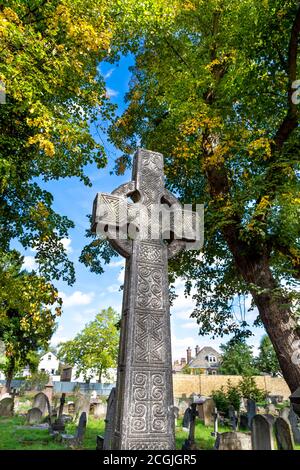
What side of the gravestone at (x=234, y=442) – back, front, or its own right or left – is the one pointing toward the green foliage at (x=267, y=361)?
back

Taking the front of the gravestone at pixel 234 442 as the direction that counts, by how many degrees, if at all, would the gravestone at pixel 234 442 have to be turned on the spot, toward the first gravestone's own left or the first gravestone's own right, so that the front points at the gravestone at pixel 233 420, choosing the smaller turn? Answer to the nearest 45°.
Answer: approximately 180°

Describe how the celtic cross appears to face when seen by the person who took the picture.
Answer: facing the viewer and to the right of the viewer

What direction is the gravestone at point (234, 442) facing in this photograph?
toward the camera

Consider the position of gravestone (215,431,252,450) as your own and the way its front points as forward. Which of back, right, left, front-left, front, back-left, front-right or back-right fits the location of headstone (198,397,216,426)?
back

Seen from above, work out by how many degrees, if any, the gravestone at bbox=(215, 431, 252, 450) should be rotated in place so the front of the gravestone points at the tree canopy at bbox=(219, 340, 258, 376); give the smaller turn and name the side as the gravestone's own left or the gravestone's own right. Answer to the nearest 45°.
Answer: approximately 180°

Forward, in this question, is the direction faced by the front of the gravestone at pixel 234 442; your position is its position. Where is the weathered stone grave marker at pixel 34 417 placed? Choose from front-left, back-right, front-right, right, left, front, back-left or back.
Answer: back-right

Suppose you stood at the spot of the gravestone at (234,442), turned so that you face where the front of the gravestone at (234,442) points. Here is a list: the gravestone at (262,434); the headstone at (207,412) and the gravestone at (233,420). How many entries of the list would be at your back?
2

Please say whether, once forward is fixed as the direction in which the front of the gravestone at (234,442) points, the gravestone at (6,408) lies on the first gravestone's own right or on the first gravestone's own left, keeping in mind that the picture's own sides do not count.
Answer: on the first gravestone's own right

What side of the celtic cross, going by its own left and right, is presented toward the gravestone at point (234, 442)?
back

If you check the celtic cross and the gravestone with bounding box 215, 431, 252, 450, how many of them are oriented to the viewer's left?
0

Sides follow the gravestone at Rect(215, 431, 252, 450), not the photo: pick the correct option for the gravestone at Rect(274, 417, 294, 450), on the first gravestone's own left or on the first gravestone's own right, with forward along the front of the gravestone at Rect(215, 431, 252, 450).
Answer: on the first gravestone's own left
